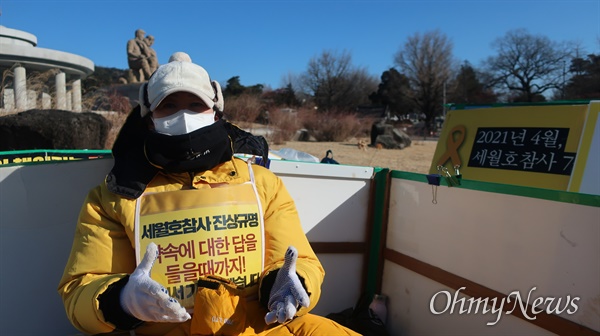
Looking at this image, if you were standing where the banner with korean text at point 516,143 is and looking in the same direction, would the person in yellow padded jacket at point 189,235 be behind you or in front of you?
in front

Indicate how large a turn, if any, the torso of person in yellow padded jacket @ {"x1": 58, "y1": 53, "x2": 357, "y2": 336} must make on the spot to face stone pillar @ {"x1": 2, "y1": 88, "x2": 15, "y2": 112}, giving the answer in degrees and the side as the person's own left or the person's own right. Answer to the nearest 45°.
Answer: approximately 135° to the person's own right

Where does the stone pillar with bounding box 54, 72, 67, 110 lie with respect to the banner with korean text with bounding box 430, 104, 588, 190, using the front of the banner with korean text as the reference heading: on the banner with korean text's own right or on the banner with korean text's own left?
on the banner with korean text's own right

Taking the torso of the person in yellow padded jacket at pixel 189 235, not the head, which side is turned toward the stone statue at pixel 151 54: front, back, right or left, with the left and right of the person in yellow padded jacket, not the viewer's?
back

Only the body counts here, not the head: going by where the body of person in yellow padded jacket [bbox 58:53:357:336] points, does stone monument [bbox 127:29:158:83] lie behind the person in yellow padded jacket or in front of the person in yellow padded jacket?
behind

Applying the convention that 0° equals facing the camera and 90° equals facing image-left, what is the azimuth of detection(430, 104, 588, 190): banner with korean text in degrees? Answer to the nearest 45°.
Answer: approximately 45°

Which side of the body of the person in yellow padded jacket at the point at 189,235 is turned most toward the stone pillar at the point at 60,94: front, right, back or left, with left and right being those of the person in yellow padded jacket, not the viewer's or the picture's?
back

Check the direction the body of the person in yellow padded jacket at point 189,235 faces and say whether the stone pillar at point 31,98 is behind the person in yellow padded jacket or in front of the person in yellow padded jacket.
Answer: behind

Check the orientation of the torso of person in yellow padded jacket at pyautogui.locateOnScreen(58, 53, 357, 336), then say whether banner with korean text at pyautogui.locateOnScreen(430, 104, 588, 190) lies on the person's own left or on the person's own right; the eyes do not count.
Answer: on the person's own left

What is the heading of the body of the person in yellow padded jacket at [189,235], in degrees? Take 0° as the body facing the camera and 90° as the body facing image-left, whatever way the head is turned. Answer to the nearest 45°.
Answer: approximately 0°
